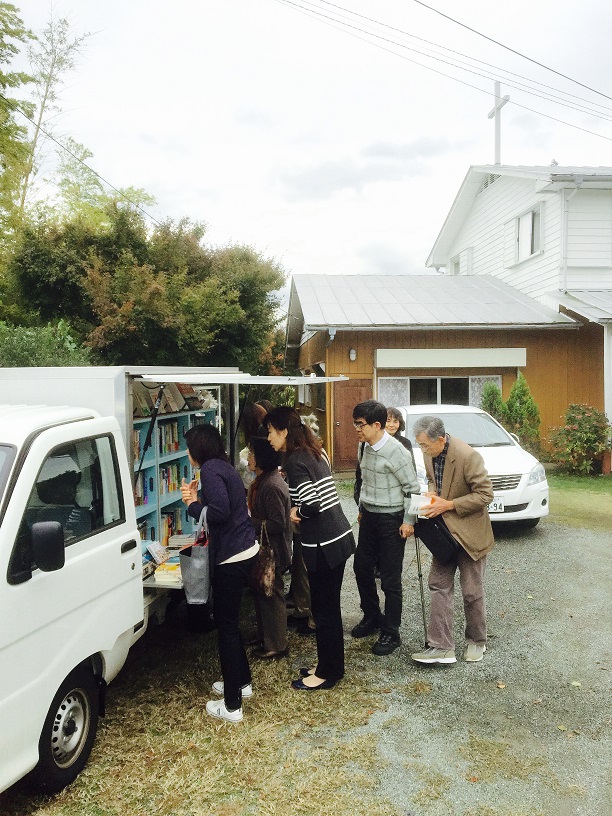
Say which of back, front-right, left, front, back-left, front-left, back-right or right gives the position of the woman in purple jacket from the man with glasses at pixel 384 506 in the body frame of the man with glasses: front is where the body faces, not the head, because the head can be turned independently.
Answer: front

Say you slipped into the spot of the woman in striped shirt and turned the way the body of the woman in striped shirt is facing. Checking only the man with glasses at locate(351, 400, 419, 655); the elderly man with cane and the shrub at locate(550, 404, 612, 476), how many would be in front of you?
0

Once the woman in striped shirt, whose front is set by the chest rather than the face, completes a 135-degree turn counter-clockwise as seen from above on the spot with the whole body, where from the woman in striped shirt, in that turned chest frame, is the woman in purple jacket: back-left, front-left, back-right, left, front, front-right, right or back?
right

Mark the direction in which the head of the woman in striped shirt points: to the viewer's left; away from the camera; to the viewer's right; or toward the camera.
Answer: to the viewer's left

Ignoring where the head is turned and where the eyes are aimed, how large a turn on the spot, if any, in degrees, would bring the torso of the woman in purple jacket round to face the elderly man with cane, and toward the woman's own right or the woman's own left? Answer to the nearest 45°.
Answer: approximately 180°

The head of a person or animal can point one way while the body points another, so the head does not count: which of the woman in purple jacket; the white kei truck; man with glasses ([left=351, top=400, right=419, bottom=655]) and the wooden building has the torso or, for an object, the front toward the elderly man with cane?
the wooden building

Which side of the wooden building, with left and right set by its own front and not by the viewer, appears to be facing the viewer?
front

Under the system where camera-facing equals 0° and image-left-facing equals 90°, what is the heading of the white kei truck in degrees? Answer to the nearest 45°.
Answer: approximately 45°

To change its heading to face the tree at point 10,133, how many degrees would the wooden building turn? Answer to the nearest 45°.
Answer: approximately 90° to its right

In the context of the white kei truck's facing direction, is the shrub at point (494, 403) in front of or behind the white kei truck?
behind

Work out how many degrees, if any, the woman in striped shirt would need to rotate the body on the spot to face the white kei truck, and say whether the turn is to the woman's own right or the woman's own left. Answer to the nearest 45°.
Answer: approximately 45° to the woman's own left

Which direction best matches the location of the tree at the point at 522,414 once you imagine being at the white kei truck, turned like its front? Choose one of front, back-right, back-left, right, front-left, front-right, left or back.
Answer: back

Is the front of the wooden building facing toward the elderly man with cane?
yes

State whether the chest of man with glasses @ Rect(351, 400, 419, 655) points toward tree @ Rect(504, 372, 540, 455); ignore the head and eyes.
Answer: no

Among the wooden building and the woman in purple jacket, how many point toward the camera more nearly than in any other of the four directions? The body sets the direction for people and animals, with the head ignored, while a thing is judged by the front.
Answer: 1

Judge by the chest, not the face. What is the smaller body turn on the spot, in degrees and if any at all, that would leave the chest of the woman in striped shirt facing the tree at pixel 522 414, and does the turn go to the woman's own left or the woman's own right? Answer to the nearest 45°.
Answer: approximately 135° to the woman's own right

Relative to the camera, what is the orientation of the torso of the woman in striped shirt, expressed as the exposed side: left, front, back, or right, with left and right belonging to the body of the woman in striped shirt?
left

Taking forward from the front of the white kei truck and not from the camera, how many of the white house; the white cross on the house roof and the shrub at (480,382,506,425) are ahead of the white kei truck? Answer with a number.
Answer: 0
